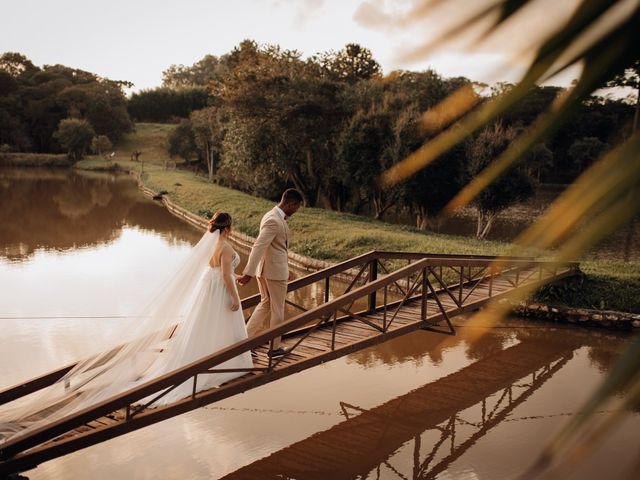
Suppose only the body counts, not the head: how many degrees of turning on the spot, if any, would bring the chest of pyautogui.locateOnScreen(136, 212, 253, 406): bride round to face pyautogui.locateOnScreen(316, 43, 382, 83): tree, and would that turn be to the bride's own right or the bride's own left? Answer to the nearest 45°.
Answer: approximately 45° to the bride's own left

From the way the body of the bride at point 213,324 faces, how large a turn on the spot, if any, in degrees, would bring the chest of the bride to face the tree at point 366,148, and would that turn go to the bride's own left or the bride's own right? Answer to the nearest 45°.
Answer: approximately 45° to the bride's own left

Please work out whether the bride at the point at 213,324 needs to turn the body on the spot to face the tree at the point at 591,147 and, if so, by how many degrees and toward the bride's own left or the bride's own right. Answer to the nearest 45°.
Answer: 0° — they already face it

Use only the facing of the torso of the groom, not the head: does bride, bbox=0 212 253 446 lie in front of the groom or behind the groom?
behind

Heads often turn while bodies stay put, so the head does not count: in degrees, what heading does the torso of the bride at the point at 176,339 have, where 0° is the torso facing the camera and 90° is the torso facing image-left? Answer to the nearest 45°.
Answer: approximately 225°

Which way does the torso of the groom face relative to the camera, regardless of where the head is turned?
to the viewer's right

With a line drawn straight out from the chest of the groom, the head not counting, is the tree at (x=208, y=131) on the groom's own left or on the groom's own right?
on the groom's own left

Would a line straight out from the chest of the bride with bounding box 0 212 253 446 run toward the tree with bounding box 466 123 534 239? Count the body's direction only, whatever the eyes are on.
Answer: yes
